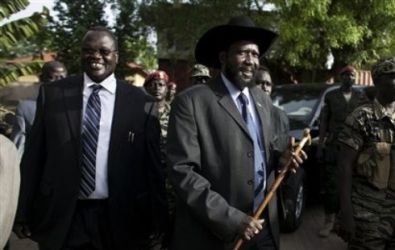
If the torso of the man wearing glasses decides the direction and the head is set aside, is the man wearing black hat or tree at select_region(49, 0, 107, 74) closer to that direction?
the man wearing black hat

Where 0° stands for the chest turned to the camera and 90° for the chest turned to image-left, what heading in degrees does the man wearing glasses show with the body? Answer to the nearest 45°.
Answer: approximately 0°

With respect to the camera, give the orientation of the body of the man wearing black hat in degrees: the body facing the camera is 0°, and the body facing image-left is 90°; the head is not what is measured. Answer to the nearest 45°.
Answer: approximately 315°

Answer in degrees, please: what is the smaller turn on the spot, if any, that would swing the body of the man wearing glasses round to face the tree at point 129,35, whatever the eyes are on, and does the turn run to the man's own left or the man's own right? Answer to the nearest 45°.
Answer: approximately 180°

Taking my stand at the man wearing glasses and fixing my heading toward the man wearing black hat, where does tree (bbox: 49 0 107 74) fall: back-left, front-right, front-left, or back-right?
back-left

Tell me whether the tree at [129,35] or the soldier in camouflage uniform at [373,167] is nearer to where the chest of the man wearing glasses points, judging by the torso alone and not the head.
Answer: the soldier in camouflage uniform

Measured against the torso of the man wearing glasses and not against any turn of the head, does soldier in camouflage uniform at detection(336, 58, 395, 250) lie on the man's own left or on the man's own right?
on the man's own left

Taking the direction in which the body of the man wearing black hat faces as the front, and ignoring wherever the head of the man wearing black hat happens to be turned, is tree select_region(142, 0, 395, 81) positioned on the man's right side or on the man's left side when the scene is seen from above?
on the man's left side

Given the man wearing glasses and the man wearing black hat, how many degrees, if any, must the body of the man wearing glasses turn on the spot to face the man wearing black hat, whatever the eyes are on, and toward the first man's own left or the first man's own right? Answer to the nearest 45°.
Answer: approximately 45° to the first man's own left
